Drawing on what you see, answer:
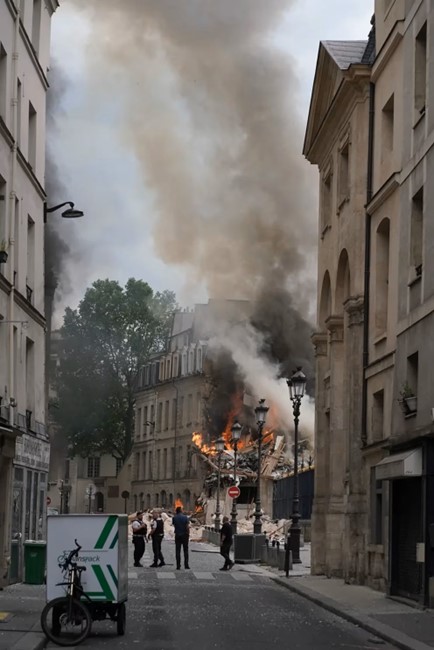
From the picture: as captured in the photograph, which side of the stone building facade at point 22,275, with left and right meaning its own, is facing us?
right

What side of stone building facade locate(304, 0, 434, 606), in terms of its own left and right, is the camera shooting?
left

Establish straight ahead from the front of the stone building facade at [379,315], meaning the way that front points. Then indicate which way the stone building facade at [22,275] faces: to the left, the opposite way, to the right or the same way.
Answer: the opposite way

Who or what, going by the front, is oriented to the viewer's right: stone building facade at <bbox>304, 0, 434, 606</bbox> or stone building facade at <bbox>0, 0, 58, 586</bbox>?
stone building facade at <bbox>0, 0, 58, 586</bbox>

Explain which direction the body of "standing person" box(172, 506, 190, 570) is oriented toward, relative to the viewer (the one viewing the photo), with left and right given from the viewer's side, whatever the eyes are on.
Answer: facing away from the viewer

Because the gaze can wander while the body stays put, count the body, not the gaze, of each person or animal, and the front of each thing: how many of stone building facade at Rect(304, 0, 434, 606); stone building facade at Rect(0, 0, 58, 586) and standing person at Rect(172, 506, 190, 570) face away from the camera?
1

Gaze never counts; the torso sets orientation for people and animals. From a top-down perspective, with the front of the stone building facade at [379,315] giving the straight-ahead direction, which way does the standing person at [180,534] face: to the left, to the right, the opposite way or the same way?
to the right

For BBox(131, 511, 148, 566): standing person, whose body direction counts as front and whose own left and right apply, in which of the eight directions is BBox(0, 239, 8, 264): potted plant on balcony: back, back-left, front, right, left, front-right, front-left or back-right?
front-right

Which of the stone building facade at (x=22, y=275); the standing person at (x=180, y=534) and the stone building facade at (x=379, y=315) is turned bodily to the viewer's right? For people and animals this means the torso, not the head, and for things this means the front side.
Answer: the stone building facade at (x=22, y=275)
